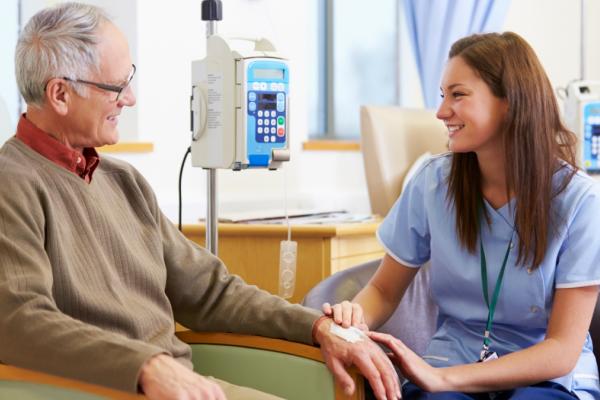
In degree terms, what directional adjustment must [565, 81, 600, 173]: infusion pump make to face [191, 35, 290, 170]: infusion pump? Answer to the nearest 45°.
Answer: approximately 90° to its right

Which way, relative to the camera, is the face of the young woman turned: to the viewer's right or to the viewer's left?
to the viewer's left

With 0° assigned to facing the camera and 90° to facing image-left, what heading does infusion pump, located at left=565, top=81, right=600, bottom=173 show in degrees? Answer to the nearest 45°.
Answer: approximately 315°

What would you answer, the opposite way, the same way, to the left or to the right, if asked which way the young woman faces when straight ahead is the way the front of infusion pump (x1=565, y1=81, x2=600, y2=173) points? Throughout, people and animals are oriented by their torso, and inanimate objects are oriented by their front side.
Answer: to the right

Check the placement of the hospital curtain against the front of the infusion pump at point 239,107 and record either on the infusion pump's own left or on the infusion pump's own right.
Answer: on the infusion pump's own left

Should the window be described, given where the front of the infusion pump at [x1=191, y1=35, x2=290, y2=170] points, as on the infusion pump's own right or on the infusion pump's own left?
on the infusion pump's own left

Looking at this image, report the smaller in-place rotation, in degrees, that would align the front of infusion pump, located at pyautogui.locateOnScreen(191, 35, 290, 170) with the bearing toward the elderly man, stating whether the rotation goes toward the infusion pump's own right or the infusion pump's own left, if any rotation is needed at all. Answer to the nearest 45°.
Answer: approximately 45° to the infusion pump's own right

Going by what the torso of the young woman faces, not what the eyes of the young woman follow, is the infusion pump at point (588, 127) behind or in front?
behind

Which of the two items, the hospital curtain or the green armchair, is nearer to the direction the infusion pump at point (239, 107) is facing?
the green armchair

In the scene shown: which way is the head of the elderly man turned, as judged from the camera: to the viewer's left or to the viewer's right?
to the viewer's right

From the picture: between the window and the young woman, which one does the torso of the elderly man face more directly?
the young woman
